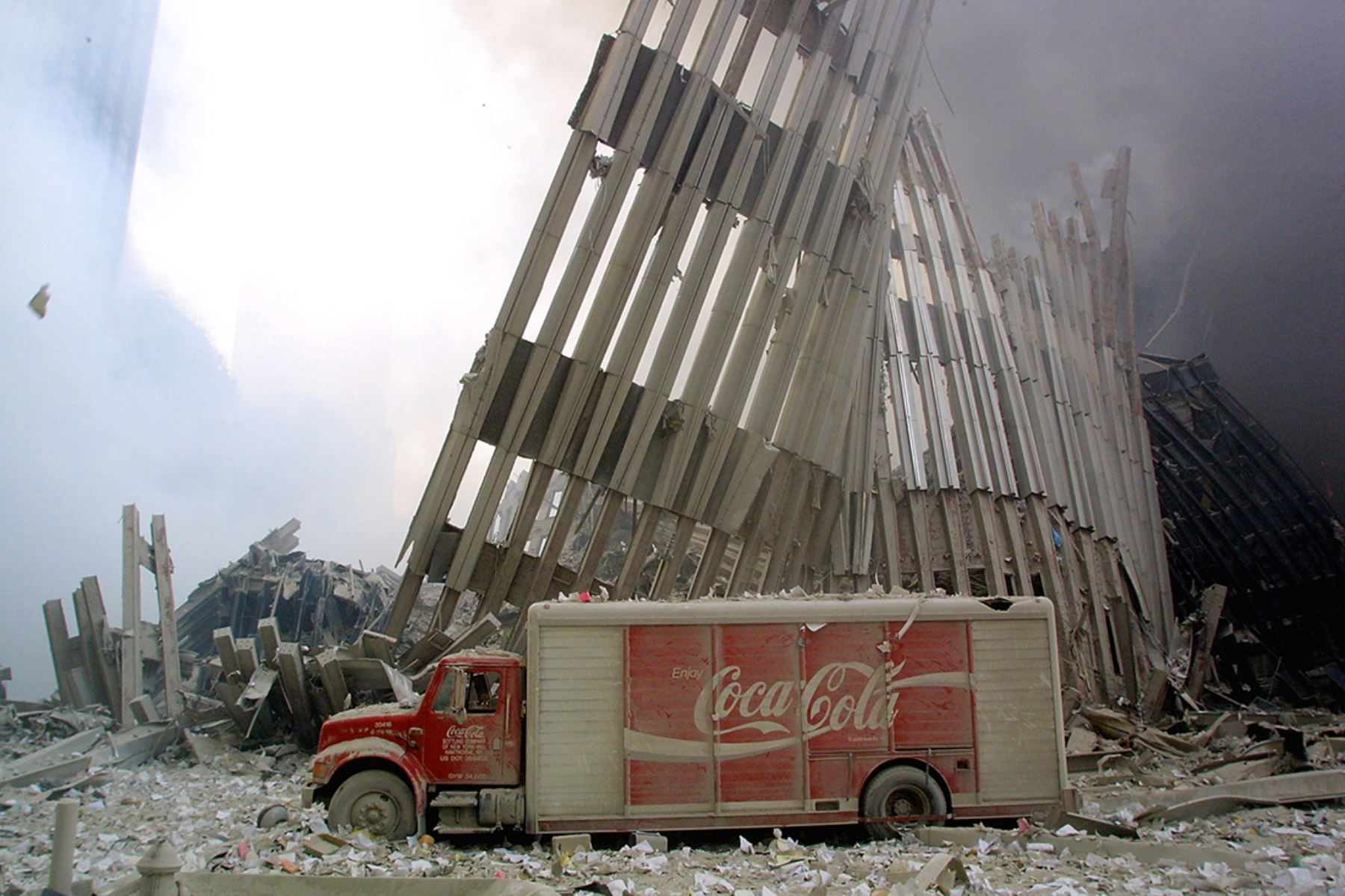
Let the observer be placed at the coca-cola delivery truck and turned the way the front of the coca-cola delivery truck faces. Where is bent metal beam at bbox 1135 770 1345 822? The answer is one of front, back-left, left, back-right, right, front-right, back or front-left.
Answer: back

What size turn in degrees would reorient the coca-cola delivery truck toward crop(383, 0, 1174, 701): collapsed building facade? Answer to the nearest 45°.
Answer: approximately 90° to its right

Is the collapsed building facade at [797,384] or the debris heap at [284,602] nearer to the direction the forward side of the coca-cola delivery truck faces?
the debris heap

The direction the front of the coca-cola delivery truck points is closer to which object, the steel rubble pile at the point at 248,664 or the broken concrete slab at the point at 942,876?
the steel rubble pile

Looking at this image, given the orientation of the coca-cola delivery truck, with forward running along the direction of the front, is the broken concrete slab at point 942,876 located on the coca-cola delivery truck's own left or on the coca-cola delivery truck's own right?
on the coca-cola delivery truck's own left

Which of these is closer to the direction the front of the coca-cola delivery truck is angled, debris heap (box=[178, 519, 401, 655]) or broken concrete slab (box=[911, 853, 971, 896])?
the debris heap

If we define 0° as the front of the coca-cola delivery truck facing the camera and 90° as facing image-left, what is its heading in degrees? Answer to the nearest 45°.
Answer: approximately 90°

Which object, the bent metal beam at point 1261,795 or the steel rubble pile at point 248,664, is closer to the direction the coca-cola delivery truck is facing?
the steel rubble pile

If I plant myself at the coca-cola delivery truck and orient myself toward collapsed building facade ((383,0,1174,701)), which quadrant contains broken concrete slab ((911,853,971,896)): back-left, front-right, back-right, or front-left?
back-right

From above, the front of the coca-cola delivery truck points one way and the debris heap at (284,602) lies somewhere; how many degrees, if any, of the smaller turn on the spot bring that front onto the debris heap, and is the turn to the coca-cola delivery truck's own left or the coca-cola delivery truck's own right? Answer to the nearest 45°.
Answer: approximately 45° to the coca-cola delivery truck's own right

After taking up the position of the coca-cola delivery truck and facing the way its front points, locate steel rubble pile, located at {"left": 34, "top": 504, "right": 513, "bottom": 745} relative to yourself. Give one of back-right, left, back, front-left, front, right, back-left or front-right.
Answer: front-right
